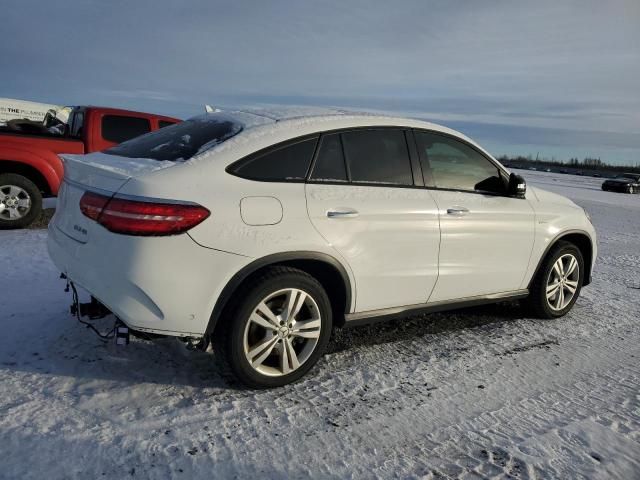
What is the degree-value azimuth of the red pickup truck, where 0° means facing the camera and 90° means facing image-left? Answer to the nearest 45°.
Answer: approximately 270°

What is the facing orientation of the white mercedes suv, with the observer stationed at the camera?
facing away from the viewer and to the right of the viewer

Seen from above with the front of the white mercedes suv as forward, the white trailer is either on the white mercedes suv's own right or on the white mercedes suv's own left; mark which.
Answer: on the white mercedes suv's own left
